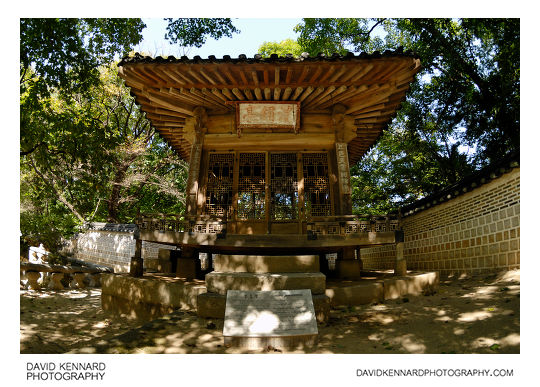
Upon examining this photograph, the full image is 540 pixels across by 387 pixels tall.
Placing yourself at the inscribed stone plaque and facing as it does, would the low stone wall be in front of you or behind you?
behind

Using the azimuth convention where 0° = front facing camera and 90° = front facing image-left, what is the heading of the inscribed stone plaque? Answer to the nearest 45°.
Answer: approximately 0°

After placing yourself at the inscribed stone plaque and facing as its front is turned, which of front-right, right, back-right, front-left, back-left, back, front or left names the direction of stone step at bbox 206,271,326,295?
back

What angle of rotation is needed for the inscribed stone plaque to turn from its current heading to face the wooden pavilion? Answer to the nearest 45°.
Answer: approximately 180°

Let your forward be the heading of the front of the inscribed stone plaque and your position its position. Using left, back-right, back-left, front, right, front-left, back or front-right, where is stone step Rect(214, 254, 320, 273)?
back

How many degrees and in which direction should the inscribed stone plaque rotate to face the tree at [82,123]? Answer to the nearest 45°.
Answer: approximately 135° to its right

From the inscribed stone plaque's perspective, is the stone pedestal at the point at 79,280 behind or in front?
behind

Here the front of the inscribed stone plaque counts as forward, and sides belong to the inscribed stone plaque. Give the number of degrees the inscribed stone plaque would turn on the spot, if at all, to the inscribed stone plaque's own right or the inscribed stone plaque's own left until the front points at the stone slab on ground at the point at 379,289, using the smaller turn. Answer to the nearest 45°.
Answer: approximately 135° to the inscribed stone plaque's own left
